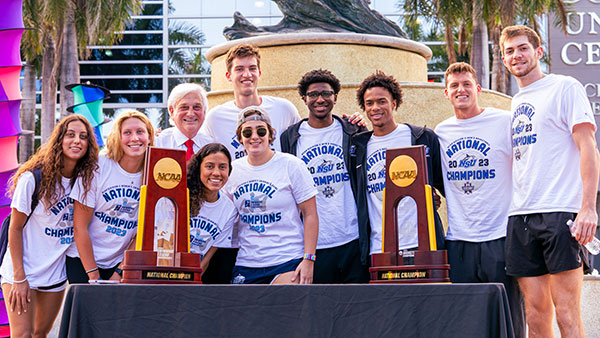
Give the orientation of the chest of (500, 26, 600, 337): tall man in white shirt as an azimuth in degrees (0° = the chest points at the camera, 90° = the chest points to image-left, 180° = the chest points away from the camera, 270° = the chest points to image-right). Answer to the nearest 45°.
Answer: approximately 45°

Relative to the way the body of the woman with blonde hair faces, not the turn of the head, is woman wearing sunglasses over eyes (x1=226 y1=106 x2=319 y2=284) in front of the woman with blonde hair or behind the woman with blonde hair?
in front

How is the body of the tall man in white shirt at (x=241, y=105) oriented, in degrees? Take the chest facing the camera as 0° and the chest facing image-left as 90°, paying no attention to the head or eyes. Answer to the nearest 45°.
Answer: approximately 0°

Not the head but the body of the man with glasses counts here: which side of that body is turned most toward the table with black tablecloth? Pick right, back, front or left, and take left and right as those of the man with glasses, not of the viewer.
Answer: front

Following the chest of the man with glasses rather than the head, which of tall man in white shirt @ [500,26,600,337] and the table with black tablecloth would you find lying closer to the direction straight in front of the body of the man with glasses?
the table with black tablecloth

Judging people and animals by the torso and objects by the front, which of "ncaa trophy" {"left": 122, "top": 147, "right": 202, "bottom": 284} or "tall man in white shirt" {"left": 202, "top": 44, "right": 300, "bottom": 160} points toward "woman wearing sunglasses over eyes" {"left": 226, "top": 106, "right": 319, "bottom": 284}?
the tall man in white shirt

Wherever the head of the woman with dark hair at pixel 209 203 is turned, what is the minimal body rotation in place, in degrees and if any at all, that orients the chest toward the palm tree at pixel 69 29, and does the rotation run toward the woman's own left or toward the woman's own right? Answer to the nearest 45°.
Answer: approximately 180°

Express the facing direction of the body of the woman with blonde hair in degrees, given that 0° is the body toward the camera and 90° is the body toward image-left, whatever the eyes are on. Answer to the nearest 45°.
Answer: approximately 315°

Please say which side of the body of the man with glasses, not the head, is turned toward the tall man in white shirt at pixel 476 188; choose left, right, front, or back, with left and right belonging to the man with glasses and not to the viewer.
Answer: left
